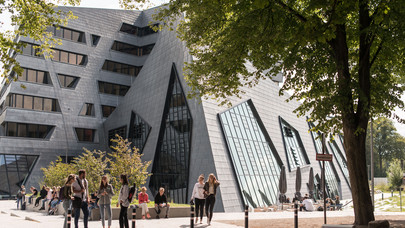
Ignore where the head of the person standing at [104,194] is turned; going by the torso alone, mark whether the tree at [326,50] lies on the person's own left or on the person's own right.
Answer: on the person's own left

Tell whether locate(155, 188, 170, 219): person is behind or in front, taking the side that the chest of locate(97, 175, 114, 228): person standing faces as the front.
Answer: behind

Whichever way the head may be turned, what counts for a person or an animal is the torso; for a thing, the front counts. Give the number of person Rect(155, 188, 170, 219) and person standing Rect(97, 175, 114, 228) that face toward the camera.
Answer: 2

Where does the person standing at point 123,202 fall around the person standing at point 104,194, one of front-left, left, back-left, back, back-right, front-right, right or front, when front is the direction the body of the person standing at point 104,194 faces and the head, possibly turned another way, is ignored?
front-left

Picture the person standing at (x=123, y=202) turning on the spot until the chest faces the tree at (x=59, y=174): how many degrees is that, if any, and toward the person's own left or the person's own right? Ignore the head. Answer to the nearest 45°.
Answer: approximately 90° to the person's own right

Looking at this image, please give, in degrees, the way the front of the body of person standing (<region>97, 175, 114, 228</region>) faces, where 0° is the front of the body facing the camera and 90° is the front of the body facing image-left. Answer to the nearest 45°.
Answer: approximately 0°
